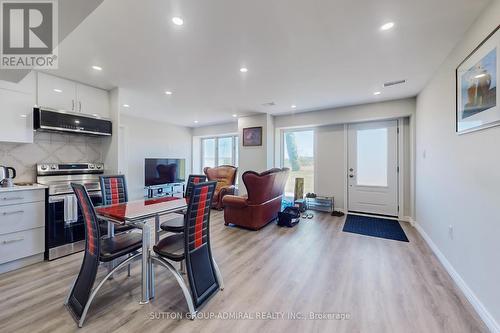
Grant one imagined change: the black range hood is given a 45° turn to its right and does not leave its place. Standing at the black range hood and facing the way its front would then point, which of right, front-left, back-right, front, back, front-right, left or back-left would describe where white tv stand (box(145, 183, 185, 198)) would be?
back-left

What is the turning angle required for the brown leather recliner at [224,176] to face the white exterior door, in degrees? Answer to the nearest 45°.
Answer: approximately 90° to its left

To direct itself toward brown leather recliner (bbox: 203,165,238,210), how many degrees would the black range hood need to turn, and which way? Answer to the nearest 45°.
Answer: approximately 45° to its left

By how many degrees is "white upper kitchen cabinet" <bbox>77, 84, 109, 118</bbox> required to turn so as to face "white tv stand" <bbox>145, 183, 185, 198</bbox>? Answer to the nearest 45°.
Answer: approximately 90° to its left

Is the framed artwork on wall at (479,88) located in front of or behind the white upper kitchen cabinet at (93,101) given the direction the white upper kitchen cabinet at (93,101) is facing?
in front

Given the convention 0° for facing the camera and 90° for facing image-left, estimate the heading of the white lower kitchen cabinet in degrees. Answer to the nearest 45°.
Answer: approximately 315°

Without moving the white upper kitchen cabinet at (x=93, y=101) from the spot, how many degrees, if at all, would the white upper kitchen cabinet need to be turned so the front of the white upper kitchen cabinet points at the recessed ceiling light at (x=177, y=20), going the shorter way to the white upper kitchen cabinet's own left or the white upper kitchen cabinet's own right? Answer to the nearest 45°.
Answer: approximately 45° to the white upper kitchen cabinet's own right

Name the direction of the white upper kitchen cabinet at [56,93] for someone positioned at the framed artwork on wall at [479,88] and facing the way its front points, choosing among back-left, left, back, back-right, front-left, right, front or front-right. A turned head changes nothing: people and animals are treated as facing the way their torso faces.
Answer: front-left

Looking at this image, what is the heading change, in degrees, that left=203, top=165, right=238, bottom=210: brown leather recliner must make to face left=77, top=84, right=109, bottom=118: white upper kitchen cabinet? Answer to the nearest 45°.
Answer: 0° — it already faces it

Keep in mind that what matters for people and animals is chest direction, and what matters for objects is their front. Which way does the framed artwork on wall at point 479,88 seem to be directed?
to the viewer's left

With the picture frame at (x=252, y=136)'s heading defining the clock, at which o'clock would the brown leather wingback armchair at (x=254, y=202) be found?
The brown leather wingback armchair is roughly at 12 o'clock from the picture frame.

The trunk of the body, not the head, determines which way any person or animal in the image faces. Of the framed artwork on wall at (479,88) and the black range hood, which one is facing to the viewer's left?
the framed artwork on wall

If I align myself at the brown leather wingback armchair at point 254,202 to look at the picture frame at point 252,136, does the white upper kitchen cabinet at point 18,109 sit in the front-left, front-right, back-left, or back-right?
back-left

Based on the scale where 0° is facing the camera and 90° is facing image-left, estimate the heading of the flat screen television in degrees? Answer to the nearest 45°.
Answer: approximately 315°

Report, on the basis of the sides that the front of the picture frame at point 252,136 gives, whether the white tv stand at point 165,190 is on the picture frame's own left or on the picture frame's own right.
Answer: on the picture frame's own right

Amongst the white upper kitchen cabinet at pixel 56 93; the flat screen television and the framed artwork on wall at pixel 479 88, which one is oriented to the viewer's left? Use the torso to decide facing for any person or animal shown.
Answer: the framed artwork on wall
